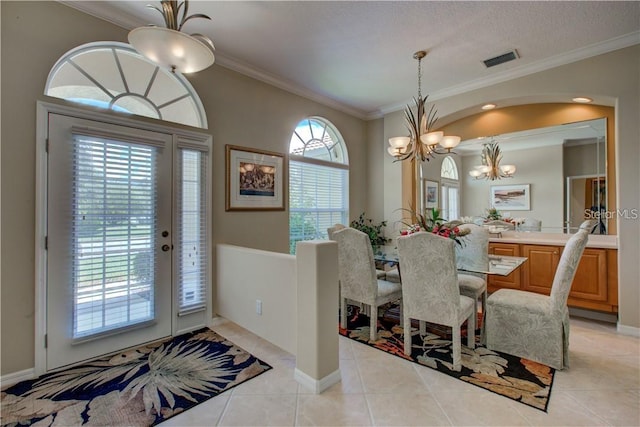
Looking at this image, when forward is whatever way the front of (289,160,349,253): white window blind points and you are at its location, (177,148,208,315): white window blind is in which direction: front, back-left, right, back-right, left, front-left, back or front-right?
right

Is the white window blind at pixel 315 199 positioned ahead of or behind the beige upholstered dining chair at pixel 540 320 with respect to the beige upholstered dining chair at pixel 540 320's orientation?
ahead

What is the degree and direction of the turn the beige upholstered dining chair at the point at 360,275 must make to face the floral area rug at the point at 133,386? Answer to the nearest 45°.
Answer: approximately 180°

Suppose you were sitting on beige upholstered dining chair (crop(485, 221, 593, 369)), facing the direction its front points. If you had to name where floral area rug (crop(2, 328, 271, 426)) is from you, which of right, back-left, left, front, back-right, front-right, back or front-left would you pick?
front-left

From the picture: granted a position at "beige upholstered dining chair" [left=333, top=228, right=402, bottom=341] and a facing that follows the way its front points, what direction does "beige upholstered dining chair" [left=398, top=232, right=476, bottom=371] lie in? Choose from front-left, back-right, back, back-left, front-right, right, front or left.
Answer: right

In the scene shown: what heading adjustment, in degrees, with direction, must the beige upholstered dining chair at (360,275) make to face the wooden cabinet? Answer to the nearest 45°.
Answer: approximately 45° to its right

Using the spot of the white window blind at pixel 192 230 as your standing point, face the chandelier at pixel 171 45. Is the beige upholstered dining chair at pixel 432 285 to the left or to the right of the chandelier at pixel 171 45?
left

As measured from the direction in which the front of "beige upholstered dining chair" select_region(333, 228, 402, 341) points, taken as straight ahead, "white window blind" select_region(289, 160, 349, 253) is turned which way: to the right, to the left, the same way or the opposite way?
to the right

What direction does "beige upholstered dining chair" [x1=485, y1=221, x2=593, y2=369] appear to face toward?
to the viewer's left

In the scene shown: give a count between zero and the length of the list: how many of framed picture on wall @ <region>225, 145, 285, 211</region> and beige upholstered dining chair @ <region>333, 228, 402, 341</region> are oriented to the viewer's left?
0

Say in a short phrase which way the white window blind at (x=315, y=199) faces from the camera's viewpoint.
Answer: facing the viewer and to the right of the viewer

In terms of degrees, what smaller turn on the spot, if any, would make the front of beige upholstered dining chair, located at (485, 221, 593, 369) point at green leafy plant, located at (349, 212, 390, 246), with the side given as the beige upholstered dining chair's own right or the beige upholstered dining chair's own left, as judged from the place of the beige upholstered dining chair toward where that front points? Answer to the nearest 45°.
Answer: approximately 45° to the beige upholstered dining chair's own right

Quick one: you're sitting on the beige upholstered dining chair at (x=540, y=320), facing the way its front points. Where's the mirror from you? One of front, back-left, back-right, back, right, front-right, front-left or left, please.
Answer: right

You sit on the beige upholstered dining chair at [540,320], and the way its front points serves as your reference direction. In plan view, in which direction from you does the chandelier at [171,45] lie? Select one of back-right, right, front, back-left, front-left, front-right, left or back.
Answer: front-left

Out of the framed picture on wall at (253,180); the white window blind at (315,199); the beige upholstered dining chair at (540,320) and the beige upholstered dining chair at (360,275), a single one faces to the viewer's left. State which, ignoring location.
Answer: the beige upholstered dining chair at (540,320)
